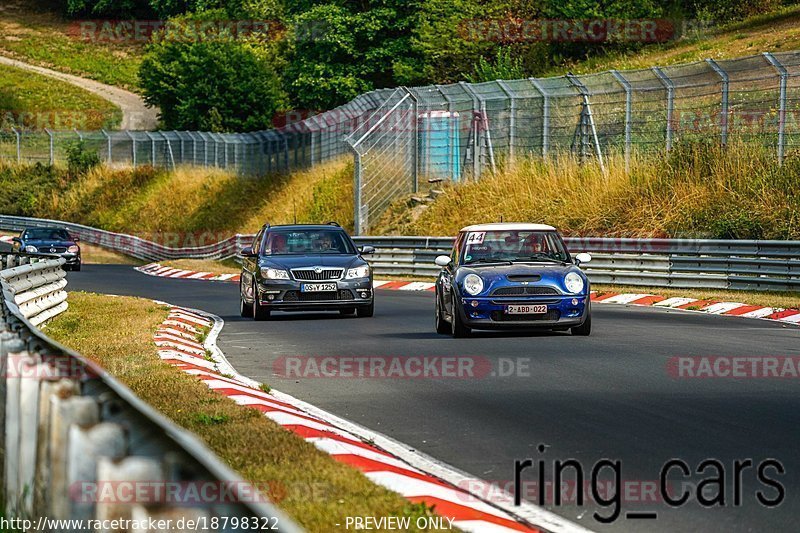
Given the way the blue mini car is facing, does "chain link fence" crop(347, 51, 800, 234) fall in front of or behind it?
behind

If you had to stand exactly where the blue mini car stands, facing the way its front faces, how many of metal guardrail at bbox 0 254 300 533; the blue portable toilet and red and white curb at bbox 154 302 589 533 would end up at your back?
1

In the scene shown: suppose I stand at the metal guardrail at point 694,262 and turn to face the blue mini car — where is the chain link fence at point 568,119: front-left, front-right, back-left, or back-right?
back-right

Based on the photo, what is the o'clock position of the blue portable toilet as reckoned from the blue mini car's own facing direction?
The blue portable toilet is roughly at 6 o'clock from the blue mini car.

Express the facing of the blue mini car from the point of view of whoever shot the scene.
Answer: facing the viewer

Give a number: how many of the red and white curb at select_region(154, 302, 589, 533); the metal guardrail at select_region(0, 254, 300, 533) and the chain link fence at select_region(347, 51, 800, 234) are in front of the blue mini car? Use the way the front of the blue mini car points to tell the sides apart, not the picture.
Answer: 2

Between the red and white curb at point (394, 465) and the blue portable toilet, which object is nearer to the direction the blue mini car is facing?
the red and white curb

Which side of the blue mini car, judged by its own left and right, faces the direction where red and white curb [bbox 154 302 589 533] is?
front

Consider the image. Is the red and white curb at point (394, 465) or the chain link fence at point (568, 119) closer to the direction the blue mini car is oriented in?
the red and white curb

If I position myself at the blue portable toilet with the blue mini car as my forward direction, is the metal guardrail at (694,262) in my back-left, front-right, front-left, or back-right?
front-left

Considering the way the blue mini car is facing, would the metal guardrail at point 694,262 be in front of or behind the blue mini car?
behind

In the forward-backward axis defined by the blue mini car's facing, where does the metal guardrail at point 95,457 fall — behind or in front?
in front

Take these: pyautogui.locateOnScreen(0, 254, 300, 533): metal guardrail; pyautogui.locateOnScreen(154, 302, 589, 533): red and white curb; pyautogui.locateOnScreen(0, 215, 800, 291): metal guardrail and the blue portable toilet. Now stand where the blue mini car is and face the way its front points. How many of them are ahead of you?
2
